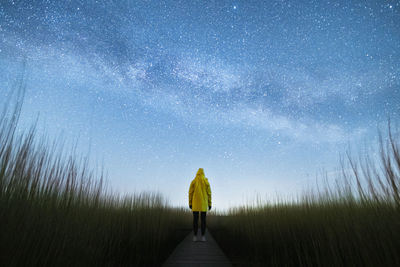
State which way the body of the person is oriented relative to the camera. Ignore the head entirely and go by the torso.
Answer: away from the camera
